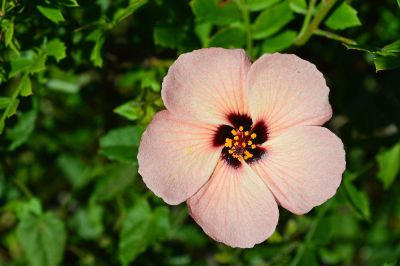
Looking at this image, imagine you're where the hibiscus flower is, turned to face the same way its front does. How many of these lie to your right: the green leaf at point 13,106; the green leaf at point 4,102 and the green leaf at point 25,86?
3

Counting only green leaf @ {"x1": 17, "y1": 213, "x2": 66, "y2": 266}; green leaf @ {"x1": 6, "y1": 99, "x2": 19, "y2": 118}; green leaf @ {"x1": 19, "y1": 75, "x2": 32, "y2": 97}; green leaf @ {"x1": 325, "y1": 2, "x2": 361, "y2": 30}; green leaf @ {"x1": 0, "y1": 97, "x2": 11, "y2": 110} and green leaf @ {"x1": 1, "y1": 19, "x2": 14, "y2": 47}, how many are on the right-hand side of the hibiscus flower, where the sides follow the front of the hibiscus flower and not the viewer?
5

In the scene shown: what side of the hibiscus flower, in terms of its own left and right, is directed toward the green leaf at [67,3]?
right

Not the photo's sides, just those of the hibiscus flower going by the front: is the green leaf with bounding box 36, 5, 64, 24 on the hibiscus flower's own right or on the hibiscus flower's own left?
on the hibiscus flower's own right

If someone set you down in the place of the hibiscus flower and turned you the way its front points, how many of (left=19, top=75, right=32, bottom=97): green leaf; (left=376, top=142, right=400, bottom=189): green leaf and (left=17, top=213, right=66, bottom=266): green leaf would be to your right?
2

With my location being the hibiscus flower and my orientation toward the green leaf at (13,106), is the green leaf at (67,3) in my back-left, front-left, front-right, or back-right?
front-right

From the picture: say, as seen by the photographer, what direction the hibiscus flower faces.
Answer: facing the viewer

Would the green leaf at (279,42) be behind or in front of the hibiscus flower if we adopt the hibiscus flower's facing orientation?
behind

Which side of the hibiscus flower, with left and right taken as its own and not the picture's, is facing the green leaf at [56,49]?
right

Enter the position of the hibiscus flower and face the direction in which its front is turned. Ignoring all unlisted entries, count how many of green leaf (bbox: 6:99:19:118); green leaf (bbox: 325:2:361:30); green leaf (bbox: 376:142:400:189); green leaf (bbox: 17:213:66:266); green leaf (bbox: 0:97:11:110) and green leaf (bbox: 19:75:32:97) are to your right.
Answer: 4
